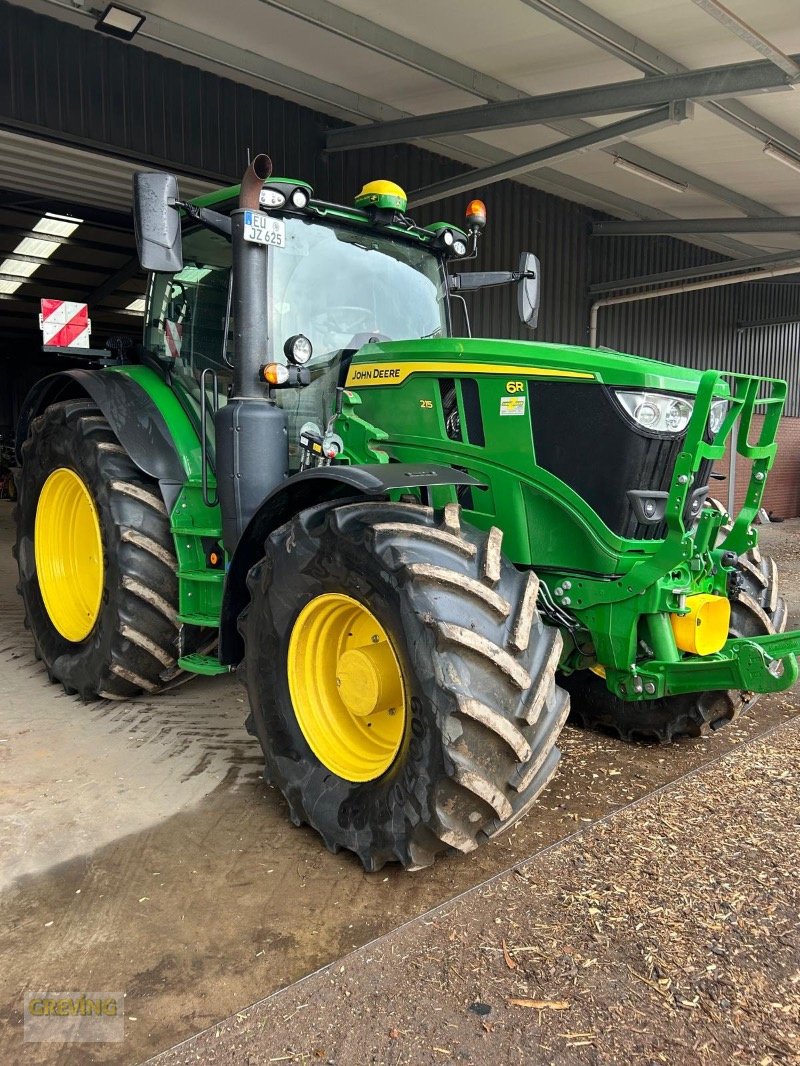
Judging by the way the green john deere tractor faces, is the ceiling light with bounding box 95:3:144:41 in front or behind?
behind

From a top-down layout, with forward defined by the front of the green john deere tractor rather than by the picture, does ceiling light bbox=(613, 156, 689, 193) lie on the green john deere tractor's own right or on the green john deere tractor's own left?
on the green john deere tractor's own left

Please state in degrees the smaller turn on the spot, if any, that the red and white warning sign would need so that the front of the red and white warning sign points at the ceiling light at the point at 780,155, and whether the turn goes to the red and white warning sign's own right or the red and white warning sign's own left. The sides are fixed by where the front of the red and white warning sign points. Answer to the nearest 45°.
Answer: approximately 90° to the red and white warning sign's own left

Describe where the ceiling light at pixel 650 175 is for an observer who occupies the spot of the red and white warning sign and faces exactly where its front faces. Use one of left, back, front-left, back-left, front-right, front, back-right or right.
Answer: left

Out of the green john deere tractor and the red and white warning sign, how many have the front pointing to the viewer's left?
0

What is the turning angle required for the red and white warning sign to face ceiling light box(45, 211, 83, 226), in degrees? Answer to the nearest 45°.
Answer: approximately 180°

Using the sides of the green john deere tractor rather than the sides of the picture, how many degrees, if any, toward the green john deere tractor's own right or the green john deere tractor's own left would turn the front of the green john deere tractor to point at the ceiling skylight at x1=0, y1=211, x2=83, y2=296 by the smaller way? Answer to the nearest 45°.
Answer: approximately 180°

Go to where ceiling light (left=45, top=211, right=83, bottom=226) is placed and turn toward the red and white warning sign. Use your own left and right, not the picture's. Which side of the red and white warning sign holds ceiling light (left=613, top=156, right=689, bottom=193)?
left

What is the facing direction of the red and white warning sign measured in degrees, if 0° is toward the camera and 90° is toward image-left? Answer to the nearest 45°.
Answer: approximately 0°
